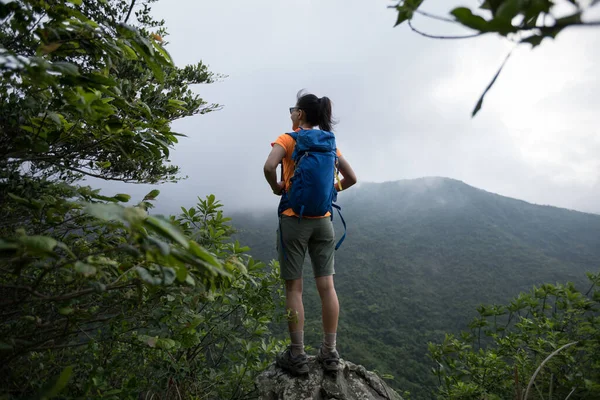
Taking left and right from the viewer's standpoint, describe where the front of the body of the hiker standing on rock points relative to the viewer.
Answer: facing away from the viewer and to the left of the viewer
